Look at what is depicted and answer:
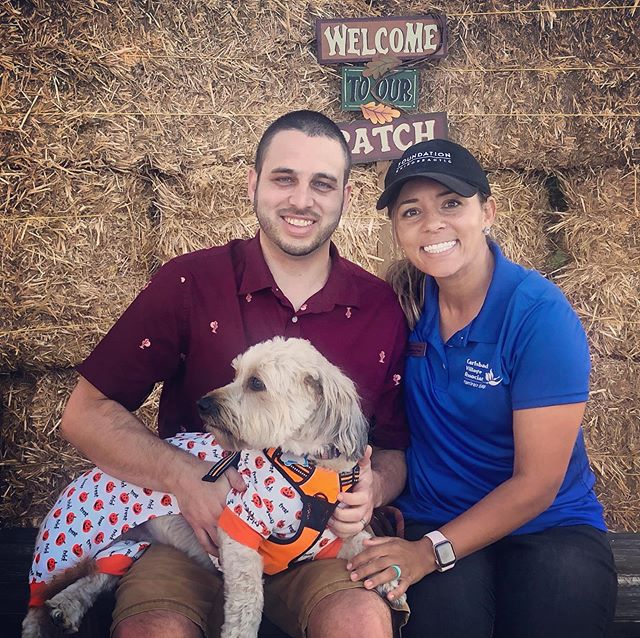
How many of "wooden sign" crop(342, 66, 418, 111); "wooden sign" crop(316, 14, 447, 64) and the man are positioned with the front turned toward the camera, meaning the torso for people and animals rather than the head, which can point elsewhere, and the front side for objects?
3

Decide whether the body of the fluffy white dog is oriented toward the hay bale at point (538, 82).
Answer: no

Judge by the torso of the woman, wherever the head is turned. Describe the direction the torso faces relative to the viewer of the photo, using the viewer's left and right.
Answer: facing the viewer and to the left of the viewer

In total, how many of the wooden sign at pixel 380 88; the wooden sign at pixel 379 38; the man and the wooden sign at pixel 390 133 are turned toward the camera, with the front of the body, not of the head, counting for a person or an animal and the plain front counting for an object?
4

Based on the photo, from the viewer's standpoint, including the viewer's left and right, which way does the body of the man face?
facing the viewer

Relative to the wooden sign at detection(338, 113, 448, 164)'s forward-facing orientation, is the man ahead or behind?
ahead

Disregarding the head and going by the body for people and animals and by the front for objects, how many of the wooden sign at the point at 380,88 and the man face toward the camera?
2

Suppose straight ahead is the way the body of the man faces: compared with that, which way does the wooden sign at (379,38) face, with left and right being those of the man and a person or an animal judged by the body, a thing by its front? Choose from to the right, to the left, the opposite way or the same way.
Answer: the same way

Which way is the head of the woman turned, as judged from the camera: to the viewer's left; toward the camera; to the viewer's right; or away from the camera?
toward the camera

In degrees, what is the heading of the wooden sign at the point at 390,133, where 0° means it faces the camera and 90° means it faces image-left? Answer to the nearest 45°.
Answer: approximately 0°

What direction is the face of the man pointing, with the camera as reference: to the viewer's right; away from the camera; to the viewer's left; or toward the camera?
toward the camera

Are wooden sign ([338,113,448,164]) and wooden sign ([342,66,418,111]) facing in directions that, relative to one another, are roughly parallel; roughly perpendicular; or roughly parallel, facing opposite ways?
roughly parallel

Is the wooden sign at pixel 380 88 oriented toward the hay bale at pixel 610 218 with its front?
no

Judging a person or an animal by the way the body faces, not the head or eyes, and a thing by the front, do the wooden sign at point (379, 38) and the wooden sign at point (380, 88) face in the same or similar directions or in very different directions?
same or similar directions

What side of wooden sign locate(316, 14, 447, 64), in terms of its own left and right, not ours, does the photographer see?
front
